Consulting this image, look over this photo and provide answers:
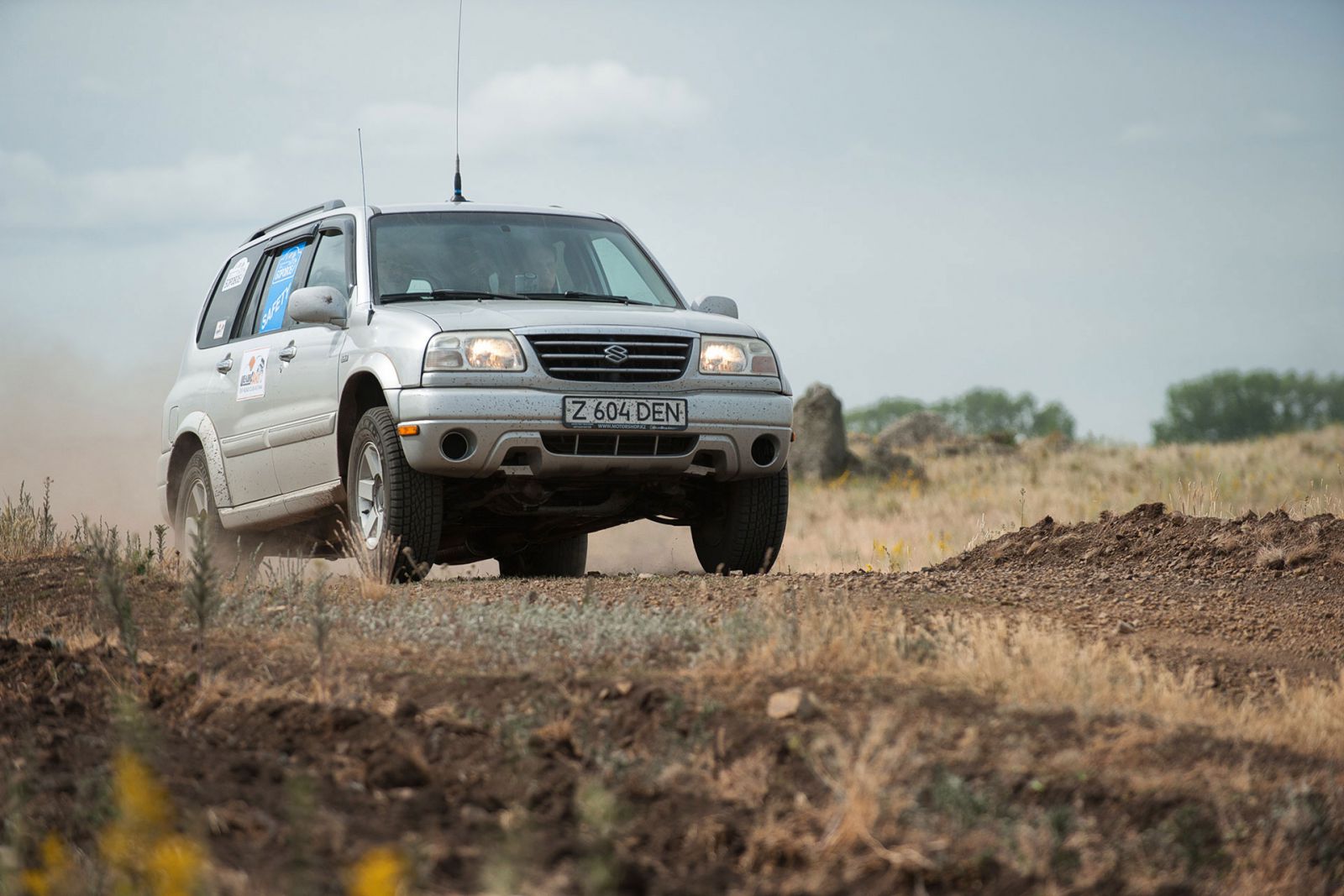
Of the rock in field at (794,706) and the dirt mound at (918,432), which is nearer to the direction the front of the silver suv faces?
the rock in field

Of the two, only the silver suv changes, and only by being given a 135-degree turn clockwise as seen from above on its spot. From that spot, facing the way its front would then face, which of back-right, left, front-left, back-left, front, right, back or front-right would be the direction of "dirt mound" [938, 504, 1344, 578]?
back

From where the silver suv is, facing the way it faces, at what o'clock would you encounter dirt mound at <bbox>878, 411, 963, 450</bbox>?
The dirt mound is roughly at 8 o'clock from the silver suv.

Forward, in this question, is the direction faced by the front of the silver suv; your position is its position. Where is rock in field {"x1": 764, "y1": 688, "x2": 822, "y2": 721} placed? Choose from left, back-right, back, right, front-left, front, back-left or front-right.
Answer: front-right

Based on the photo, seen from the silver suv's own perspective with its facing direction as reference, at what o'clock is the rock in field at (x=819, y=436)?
The rock in field is roughly at 8 o'clock from the silver suv.

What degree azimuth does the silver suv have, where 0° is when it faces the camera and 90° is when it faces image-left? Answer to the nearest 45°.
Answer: approximately 315°
